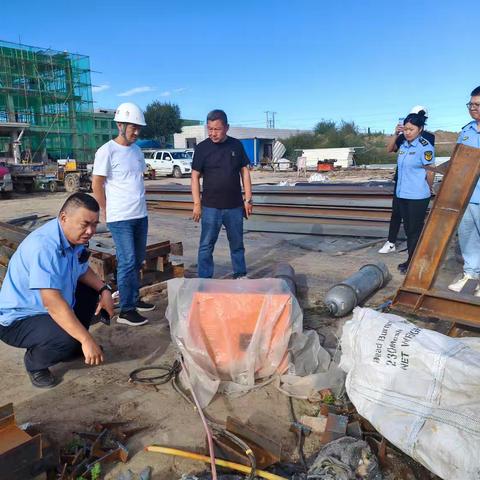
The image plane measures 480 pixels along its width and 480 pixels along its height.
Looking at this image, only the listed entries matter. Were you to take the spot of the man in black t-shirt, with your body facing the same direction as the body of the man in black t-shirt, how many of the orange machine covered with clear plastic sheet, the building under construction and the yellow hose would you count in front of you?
2

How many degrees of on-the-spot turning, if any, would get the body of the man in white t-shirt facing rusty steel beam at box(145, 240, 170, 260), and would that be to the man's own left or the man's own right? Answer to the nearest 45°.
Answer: approximately 135° to the man's own left

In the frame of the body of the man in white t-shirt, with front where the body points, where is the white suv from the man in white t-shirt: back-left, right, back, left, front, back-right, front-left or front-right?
back-left

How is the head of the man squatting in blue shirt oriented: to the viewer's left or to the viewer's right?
to the viewer's right

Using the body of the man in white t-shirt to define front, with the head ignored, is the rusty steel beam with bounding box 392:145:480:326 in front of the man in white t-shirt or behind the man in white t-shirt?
in front

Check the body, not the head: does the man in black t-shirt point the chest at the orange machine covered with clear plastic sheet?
yes

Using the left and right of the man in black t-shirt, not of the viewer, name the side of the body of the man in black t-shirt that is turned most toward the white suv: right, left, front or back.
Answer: back

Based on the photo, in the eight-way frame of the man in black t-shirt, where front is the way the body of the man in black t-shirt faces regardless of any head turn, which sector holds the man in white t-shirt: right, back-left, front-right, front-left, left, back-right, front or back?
front-right

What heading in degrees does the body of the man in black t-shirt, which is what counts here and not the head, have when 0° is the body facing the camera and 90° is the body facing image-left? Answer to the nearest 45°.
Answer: approximately 0°
